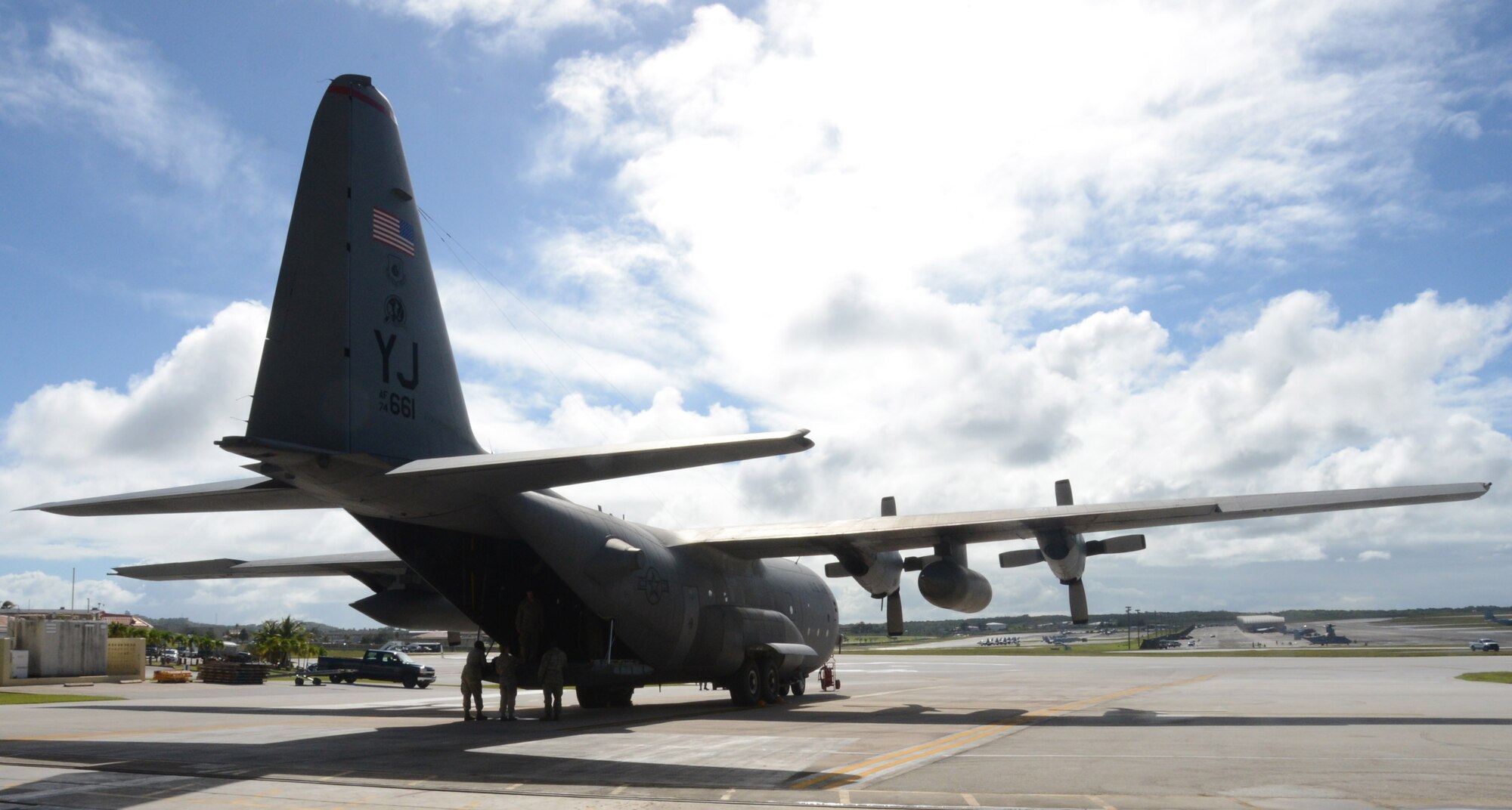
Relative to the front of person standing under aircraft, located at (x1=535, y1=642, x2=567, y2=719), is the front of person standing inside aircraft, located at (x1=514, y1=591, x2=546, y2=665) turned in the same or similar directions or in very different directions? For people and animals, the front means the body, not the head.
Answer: very different directions

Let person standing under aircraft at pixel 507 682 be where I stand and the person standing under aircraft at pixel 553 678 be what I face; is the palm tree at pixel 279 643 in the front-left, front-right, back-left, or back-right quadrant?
back-left

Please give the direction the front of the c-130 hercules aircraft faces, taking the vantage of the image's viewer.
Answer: facing away from the viewer and to the right of the viewer

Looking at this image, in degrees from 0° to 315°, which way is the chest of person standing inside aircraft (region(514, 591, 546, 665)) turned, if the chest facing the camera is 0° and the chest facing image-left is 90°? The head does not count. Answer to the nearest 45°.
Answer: approximately 0°

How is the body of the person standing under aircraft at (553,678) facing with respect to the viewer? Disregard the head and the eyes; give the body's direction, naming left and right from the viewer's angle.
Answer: facing away from the viewer

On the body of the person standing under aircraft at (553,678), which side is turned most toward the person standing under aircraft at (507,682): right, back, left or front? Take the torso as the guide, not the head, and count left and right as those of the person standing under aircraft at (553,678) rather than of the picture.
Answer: left

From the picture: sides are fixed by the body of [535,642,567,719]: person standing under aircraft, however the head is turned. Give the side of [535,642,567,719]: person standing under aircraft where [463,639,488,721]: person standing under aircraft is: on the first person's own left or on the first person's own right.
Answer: on the first person's own left

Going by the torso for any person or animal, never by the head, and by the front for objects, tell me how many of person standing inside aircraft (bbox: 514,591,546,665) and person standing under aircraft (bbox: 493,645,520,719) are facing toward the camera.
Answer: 1

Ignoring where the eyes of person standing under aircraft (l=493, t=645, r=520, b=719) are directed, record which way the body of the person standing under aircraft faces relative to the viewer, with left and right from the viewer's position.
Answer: facing away from the viewer

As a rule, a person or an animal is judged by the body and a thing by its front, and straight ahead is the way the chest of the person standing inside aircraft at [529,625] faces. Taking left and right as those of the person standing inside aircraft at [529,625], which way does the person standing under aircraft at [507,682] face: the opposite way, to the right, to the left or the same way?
the opposite way
